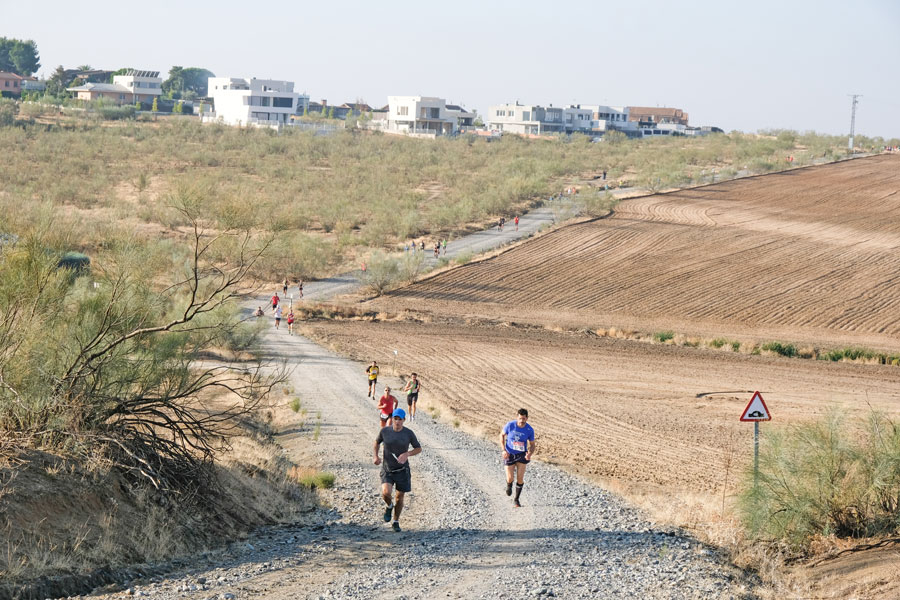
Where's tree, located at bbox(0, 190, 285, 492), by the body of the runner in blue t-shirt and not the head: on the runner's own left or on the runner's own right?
on the runner's own right

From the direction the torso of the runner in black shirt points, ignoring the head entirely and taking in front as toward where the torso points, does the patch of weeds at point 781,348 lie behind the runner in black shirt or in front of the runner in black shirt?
behind

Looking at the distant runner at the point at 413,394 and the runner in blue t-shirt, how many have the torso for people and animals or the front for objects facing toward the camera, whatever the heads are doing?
2

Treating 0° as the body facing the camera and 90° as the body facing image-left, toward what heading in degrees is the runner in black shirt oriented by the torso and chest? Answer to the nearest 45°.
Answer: approximately 0°

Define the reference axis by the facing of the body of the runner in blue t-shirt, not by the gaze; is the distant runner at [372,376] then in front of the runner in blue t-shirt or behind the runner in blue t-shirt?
behind

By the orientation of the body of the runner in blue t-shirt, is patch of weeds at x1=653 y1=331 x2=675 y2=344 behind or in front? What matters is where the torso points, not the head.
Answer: behind
